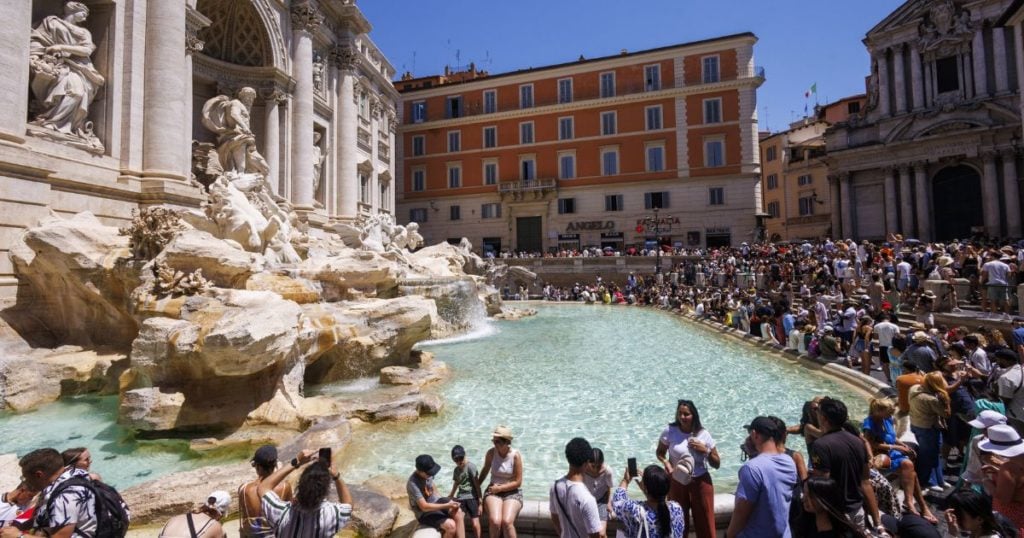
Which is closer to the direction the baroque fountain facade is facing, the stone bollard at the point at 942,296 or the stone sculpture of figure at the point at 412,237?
the stone bollard

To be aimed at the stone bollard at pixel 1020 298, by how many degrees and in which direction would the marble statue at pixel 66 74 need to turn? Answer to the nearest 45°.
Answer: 0° — it already faces it

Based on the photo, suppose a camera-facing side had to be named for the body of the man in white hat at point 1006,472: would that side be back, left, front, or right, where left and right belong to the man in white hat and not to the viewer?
left

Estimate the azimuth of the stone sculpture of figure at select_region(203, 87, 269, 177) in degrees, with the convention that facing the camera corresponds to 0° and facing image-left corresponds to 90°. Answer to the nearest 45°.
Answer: approximately 315°

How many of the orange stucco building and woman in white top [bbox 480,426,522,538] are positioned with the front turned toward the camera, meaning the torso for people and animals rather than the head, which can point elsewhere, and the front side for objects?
2

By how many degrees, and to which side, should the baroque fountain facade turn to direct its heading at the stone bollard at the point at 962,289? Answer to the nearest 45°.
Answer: approximately 45° to its left

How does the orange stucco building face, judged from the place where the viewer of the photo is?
facing the viewer

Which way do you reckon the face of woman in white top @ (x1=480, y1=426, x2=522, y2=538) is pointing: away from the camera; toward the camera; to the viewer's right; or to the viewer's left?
toward the camera

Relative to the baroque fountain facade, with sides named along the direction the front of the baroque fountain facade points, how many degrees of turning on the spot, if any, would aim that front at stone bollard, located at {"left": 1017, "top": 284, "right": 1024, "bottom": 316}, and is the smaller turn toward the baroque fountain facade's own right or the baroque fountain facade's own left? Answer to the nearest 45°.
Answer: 0° — it already faces it

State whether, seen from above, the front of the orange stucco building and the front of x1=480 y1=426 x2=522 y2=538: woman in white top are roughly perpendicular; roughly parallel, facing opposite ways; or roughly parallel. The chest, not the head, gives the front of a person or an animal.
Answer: roughly parallel

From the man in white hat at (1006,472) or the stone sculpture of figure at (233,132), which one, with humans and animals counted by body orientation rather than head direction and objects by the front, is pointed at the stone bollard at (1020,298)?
the stone sculpture of figure

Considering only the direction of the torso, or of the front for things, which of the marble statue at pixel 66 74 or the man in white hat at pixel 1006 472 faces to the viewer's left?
the man in white hat

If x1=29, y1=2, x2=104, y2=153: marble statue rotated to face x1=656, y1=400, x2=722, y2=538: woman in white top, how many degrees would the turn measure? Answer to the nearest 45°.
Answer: approximately 45° to its right

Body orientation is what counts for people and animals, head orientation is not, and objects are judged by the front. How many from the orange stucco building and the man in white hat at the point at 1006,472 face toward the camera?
1

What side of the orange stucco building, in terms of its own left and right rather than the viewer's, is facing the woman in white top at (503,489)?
front

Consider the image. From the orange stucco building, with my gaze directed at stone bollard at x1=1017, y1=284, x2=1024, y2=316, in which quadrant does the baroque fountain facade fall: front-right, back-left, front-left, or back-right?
front-right
